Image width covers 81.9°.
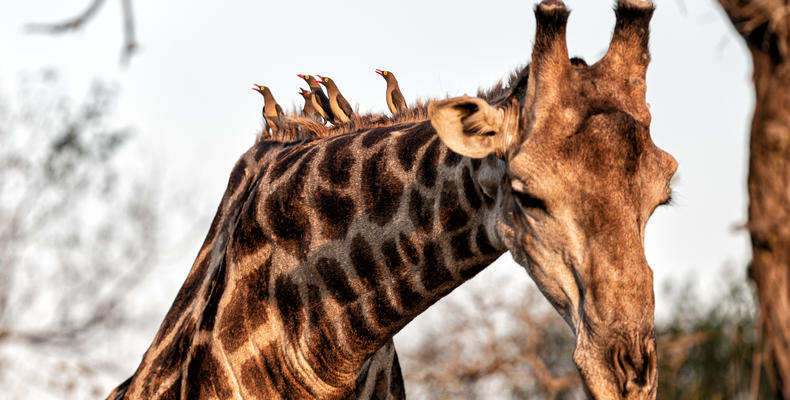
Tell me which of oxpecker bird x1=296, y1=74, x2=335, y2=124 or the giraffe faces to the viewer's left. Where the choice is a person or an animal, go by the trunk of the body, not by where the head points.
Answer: the oxpecker bird

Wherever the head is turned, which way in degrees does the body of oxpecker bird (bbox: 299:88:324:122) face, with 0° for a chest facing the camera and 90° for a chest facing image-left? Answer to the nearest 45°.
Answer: approximately 90°

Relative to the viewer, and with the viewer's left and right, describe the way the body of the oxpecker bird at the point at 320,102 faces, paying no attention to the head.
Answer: facing to the left of the viewer
